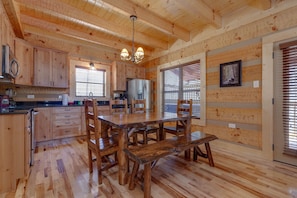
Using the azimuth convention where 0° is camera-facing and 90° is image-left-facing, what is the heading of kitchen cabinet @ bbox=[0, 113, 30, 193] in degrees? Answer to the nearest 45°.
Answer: approximately 270°

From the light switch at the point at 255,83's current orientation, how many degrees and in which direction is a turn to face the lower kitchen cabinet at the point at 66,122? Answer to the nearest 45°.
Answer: approximately 45° to its right

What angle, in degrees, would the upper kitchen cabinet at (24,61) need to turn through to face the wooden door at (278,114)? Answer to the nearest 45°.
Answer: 0° — it already faces it

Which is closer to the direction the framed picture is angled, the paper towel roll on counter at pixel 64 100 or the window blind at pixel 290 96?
the paper towel roll on counter

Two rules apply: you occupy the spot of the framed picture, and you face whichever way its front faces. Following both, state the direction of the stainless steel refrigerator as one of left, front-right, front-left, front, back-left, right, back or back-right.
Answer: front-right

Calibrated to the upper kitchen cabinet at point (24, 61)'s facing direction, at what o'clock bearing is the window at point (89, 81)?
The window is roughly at 10 o'clock from the upper kitchen cabinet.

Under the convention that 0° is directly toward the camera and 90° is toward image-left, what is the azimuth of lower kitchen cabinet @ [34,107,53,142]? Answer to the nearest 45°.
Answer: approximately 0°

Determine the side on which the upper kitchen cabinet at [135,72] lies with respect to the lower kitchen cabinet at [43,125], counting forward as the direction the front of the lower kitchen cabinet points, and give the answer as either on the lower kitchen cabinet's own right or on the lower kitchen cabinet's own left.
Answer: on the lower kitchen cabinet's own left

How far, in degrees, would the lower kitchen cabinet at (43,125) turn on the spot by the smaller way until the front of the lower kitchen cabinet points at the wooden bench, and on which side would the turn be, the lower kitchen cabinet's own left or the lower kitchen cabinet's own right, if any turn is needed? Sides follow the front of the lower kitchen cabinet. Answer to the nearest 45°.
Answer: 0° — it already faces it

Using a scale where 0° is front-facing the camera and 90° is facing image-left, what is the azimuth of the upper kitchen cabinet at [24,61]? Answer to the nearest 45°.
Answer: approximately 315°

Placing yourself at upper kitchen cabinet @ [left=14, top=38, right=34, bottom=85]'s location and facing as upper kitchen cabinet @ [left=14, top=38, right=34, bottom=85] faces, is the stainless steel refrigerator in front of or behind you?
in front

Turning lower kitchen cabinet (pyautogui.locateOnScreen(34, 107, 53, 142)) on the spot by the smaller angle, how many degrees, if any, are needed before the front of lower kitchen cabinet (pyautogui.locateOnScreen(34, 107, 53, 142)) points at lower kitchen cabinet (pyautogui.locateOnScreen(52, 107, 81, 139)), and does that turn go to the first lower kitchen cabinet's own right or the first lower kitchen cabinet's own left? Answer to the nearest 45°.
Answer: approximately 90° to the first lower kitchen cabinet's own left
